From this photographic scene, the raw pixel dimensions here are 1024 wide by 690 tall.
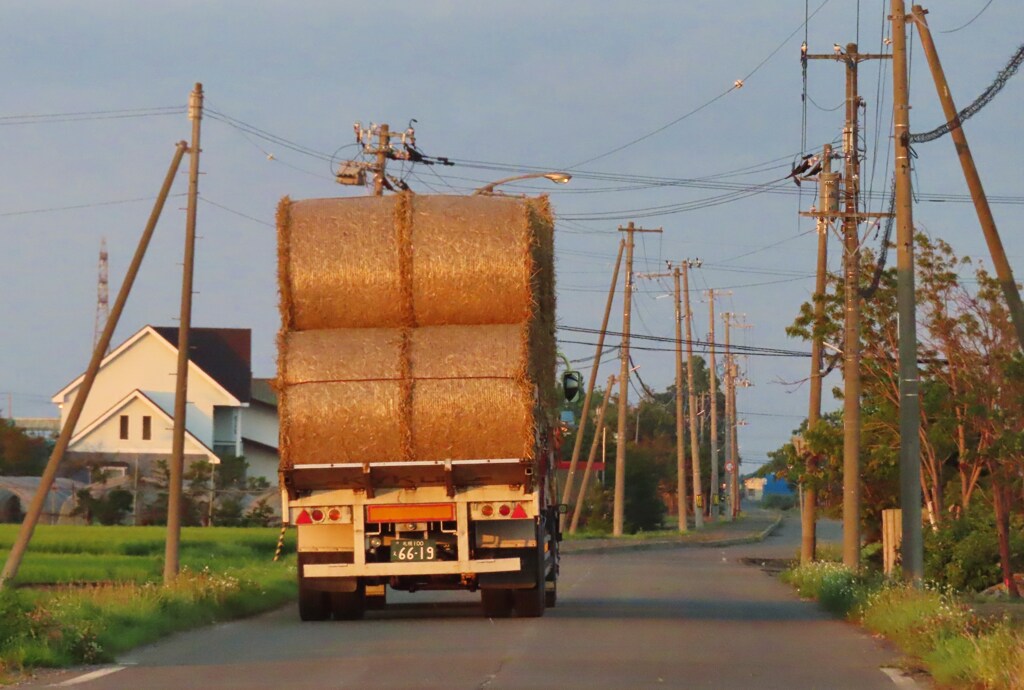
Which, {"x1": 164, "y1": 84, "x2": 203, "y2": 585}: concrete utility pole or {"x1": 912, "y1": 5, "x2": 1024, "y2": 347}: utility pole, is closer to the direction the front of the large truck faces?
the concrete utility pole

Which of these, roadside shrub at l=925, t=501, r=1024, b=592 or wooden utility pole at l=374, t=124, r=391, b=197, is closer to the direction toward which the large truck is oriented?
the wooden utility pole

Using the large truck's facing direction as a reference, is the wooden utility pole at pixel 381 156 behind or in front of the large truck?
in front

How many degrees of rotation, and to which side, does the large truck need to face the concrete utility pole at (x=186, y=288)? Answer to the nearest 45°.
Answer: approximately 45° to its left

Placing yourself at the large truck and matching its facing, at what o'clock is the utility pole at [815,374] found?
The utility pole is roughly at 1 o'clock from the large truck.

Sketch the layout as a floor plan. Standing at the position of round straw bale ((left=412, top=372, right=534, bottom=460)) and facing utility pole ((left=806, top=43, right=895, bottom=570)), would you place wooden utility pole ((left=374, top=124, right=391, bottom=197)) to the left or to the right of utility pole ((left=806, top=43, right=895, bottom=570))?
left

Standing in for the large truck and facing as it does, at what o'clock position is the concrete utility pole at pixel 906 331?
The concrete utility pole is roughly at 2 o'clock from the large truck.

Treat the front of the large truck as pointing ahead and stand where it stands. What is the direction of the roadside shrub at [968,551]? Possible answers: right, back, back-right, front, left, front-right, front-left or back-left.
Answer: front-right

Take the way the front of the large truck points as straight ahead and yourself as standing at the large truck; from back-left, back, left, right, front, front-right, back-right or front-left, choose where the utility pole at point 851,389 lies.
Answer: front-right

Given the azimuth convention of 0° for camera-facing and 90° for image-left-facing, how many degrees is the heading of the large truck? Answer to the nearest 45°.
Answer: approximately 180°
